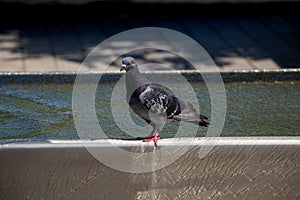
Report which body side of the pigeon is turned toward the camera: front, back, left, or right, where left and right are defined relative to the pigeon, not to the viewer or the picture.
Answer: left
